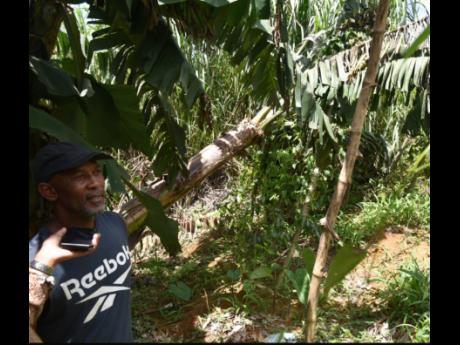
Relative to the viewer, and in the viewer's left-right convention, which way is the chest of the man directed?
facing the viewer and to the right of the viewer

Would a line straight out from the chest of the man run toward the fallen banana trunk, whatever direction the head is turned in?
no

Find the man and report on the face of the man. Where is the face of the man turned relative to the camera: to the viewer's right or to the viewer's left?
to the viewer's right
